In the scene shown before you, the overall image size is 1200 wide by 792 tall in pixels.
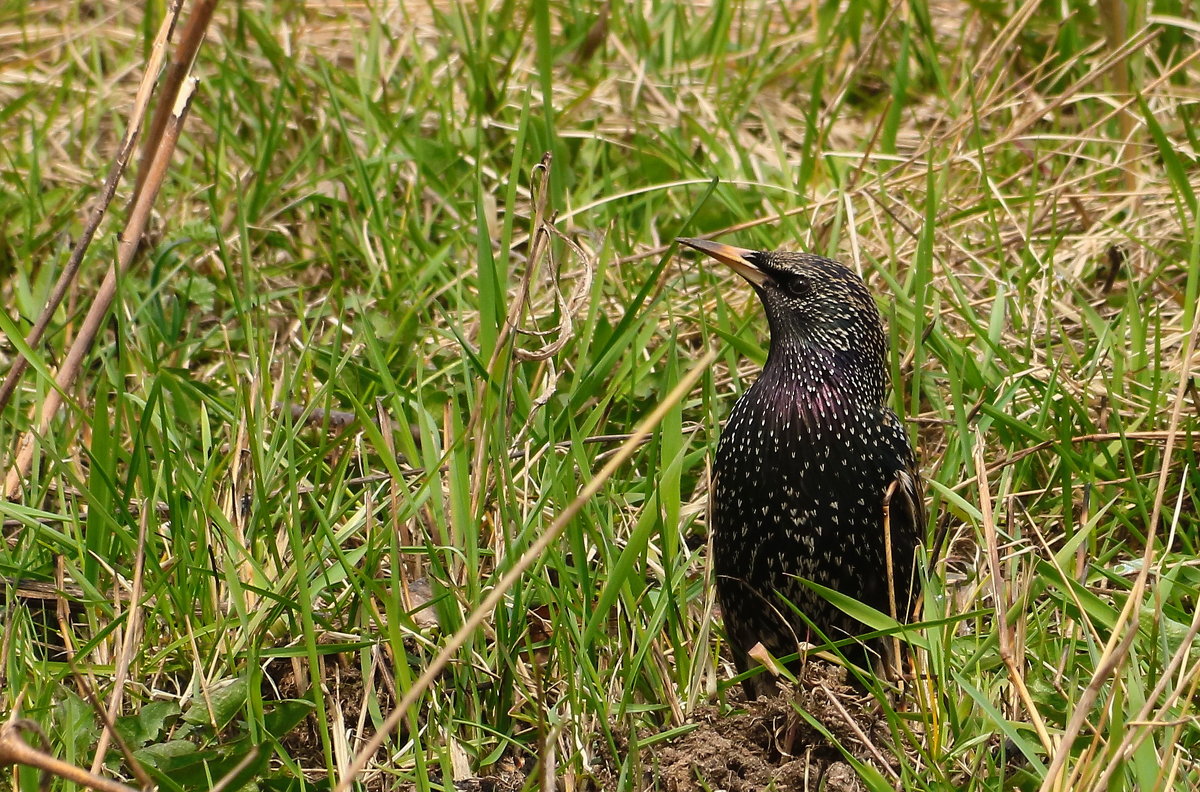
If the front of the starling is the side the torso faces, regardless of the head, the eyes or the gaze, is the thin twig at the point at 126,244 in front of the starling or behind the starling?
in front

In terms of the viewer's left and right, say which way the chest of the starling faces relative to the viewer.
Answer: facing the viewer and to the left of the viewer

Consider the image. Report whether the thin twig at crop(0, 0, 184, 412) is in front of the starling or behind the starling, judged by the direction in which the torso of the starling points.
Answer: in front
